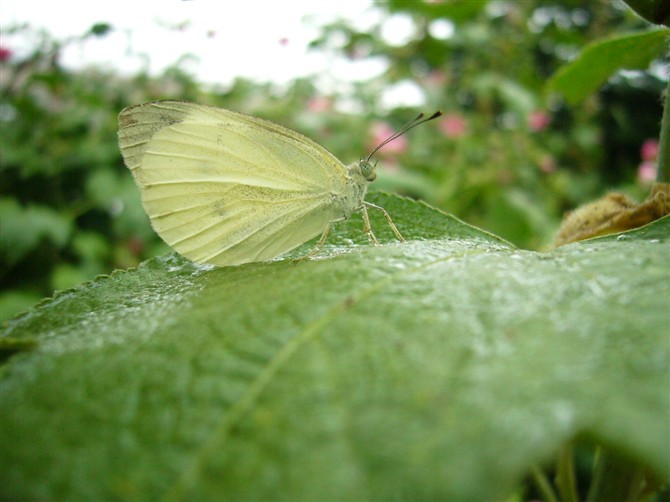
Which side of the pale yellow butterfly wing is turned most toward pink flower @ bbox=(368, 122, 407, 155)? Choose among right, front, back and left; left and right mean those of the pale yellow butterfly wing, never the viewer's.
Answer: left

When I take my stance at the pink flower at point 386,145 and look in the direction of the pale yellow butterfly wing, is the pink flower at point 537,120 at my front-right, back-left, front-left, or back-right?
back-left

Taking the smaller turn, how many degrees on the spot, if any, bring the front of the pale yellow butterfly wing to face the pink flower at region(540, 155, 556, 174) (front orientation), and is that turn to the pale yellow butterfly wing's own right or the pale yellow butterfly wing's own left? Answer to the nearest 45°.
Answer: approximately 45° to the pale yellow butterfly wing's own left

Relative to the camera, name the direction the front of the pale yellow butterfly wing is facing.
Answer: to the viewer's right

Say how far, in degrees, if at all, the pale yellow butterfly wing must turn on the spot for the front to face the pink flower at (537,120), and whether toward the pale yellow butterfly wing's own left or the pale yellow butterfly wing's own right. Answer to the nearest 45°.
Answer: approximately 45° to the pale yellow butterfly wing's own left
